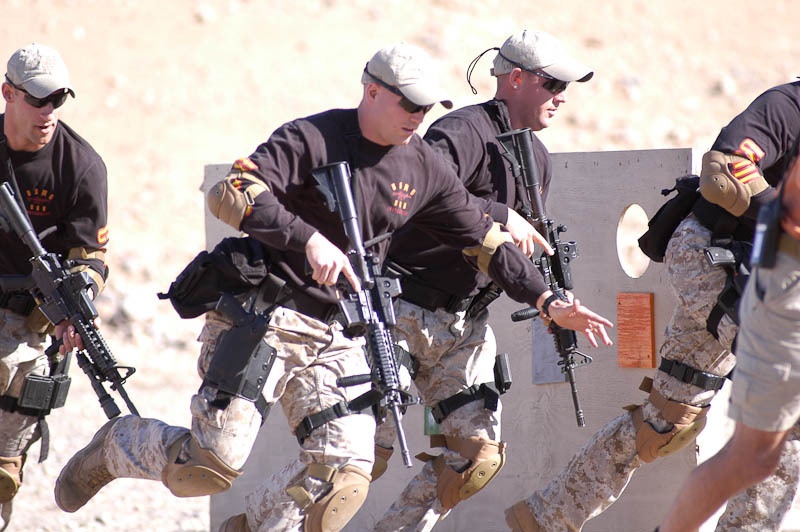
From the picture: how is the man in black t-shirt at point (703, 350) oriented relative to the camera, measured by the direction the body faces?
to the viewer's right

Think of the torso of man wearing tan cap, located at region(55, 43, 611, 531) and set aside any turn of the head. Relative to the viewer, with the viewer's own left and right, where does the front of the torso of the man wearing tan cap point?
facing the viewer and to the right of the viewer

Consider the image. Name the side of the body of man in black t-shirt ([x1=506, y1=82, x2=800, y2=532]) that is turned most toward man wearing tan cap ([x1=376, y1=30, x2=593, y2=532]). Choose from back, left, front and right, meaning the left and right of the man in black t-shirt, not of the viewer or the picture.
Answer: back

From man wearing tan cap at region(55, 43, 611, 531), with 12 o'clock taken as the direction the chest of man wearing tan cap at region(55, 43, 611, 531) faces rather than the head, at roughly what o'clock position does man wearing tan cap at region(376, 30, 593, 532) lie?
man wearing tan cap at region(376, 30, 593, 532) is roughly at 9 o'clock from man wearing tan cap at region(55, 43, 611, 531).

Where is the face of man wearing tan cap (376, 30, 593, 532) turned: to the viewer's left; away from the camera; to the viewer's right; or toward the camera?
to the viewer's right

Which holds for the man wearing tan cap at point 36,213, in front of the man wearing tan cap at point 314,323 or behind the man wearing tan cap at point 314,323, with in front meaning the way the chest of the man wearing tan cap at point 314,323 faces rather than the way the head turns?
behind
